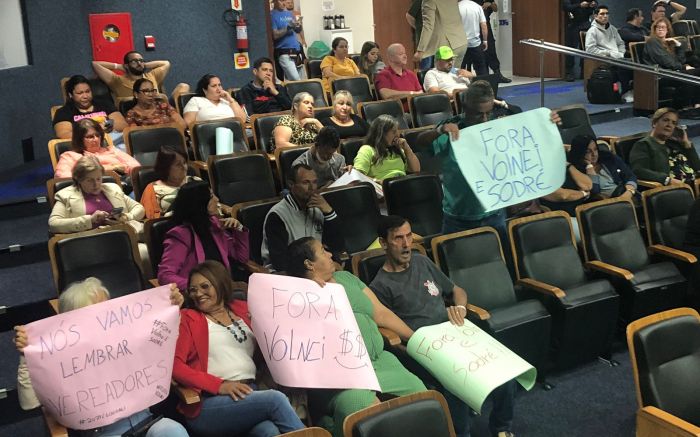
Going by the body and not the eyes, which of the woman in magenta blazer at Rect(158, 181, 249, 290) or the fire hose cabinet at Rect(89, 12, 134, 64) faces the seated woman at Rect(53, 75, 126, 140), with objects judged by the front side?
the fire hose cabinet

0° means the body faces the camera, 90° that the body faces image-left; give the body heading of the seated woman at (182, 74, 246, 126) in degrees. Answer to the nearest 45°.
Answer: approximately 315°

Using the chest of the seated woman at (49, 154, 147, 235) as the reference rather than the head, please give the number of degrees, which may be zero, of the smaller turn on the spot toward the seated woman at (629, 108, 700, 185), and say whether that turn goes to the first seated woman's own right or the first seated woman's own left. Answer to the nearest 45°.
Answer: approximately 45° to the first seated woman's own left

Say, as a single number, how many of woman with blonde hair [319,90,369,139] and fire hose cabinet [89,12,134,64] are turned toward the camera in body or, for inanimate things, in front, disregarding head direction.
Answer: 2

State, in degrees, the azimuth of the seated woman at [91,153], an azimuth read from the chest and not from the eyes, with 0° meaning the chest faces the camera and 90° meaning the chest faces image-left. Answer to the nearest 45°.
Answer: approximately 315°

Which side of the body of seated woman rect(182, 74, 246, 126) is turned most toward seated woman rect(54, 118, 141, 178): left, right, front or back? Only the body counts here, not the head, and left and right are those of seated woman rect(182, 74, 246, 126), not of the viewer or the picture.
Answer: right

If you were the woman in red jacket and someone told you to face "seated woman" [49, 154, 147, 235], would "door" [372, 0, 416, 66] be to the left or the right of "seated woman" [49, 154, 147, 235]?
right

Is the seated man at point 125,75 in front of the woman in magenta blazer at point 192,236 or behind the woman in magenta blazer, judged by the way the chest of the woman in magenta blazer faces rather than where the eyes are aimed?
behind

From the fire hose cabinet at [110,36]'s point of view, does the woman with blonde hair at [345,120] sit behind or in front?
in front

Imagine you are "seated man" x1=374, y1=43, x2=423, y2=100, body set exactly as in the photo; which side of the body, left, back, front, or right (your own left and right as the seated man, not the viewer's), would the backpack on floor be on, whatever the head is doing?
left
